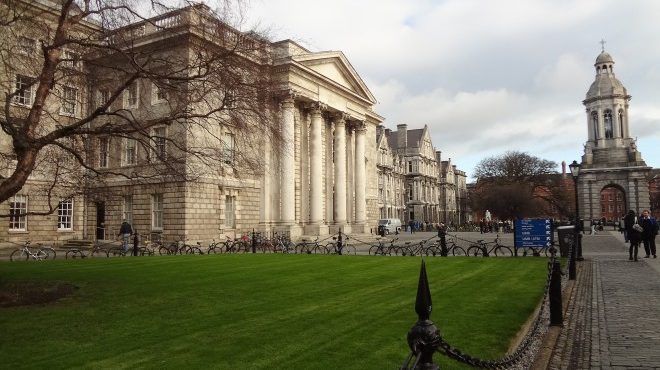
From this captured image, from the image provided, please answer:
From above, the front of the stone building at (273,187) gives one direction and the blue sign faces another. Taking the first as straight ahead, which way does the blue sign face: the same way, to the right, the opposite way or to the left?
to the right

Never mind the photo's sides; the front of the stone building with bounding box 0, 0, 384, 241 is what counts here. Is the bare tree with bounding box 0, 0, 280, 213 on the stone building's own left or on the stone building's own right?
on the stone building's own right

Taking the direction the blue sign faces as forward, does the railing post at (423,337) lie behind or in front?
in front

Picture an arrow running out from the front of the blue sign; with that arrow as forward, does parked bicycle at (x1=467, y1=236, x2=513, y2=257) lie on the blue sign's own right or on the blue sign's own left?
on the blue sign's own right

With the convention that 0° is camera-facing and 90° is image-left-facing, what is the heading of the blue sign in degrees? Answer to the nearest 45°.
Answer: approximately 0°

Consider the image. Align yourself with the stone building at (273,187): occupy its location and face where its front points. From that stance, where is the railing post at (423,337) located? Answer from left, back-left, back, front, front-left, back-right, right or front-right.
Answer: front-right

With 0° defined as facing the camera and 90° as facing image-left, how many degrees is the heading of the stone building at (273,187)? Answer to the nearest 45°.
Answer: approximately 315°

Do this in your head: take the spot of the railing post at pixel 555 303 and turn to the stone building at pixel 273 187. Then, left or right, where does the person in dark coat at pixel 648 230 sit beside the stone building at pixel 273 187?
right

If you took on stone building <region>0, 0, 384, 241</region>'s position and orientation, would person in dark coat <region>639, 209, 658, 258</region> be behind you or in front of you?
in front
